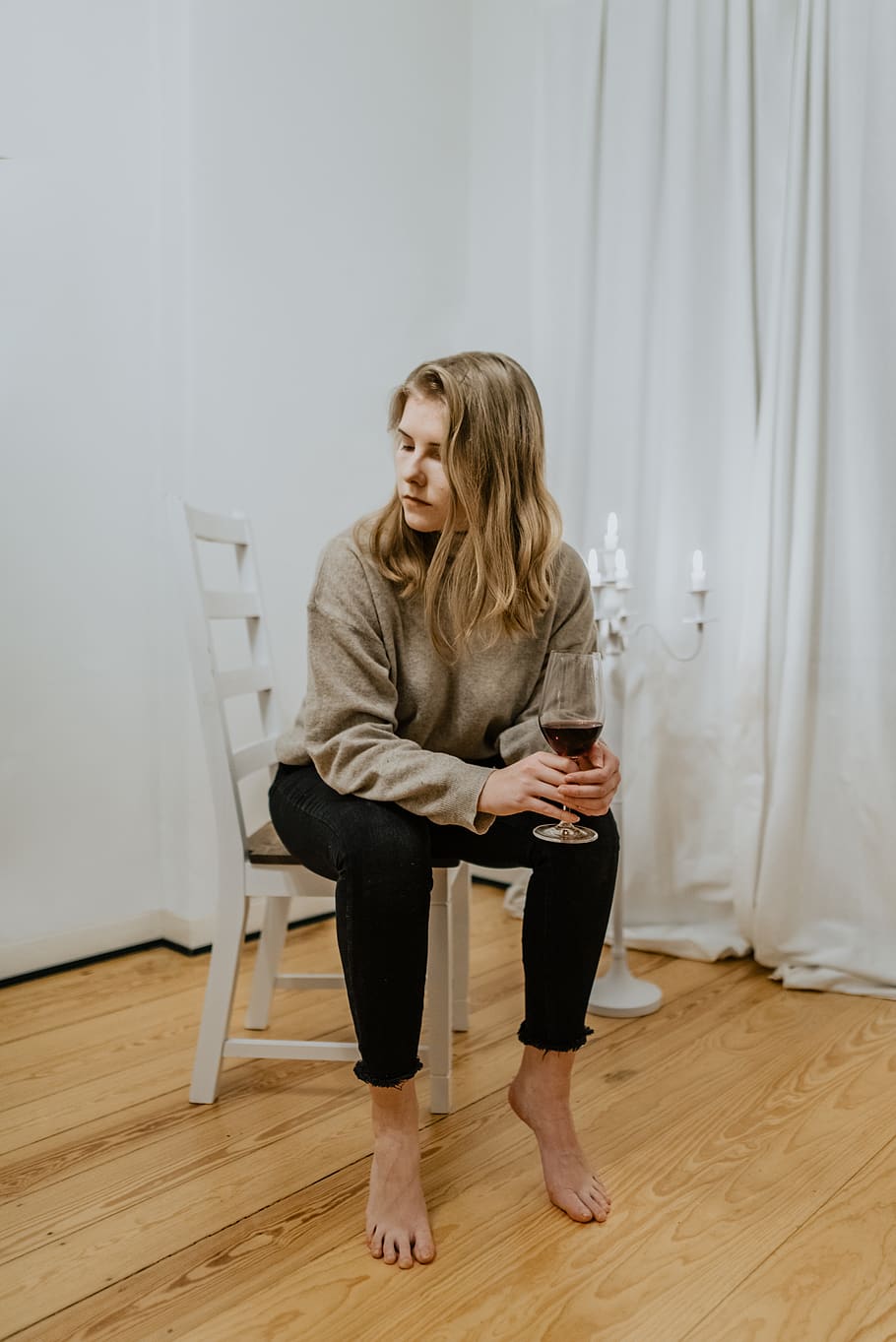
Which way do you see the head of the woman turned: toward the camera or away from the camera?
toward the camera

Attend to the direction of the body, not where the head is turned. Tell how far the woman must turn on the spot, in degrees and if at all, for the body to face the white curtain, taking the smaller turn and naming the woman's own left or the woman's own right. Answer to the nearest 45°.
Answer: approximately 90° to the woman's own left

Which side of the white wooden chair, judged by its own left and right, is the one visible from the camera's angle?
right

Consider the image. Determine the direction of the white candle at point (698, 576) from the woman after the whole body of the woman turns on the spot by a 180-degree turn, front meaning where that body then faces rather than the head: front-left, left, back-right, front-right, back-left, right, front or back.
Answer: right

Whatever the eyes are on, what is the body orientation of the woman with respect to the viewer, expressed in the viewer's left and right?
facing the viewer and to the right of the viewer
